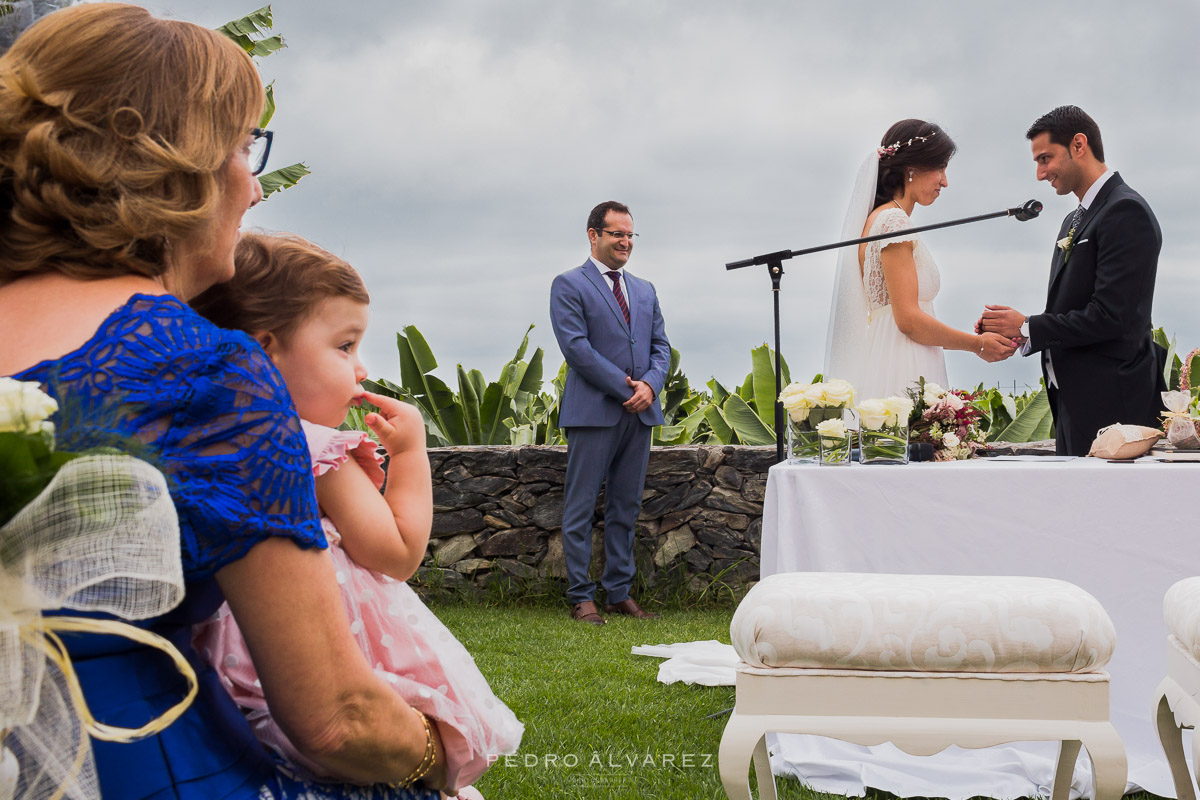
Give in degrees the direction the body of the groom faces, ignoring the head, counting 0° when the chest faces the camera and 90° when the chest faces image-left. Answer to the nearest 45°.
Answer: approximately 90°

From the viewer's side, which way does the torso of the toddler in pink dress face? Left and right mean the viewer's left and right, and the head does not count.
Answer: facing to the right of the viewer

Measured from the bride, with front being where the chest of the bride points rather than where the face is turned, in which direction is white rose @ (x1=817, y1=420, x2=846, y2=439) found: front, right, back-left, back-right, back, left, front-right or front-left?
right

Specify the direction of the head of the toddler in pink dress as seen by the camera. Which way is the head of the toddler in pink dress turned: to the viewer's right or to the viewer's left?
to the viewer's right

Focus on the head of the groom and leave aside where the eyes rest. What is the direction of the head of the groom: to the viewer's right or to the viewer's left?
to the viewer's left

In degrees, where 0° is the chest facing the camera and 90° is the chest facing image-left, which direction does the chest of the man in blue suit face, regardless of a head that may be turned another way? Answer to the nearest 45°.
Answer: approximately 315°

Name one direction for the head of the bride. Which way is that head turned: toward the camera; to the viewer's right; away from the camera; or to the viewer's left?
to the viewer's right

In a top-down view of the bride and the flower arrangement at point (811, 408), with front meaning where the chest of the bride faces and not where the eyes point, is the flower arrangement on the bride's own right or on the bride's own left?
on the bride's own right

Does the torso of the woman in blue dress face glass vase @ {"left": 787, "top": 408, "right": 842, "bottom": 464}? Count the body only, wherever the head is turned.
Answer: yes

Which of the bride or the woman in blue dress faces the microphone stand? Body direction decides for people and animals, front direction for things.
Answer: the woman in blue dress

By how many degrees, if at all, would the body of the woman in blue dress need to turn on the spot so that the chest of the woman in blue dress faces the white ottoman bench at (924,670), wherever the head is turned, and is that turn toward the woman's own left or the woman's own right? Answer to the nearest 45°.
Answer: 0° — they already face it

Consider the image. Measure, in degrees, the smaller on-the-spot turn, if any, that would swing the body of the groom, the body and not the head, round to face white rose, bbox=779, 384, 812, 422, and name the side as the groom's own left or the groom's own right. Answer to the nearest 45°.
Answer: approximately 45° to the groom's own left

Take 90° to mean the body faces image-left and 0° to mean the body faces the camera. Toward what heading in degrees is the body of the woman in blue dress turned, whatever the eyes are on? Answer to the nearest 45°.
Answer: approximately 225°

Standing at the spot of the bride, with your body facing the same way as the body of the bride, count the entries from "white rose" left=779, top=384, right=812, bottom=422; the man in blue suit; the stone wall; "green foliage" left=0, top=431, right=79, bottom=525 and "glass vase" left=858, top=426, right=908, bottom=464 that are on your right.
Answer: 3

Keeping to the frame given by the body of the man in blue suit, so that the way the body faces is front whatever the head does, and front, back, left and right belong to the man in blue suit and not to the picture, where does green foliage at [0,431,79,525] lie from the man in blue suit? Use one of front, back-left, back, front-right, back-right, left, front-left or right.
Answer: front-right

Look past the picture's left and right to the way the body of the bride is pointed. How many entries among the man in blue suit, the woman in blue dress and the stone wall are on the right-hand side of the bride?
1

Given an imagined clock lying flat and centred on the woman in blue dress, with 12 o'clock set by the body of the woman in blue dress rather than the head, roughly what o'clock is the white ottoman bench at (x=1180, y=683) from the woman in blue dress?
The white ottoman bench is roughly at 1 o'clock from the woman in blue dress.

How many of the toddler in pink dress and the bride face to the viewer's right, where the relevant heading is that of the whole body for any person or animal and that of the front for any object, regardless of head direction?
2
